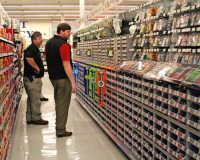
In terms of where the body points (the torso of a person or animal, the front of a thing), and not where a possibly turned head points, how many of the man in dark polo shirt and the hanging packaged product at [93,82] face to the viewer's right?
1

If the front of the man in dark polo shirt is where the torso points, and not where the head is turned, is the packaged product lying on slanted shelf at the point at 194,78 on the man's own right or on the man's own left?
on the man's own right

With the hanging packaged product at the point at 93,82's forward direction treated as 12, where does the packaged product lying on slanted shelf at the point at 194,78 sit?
the packaged product lying on slanted shelf at the point at 194,78 is roughly at 10 o'clock from the hanging packaged product at the point at 93,82.

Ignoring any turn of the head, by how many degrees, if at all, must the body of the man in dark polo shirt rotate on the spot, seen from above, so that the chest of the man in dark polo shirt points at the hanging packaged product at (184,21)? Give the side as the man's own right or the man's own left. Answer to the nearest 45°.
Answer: approximately 45° to the man's own right

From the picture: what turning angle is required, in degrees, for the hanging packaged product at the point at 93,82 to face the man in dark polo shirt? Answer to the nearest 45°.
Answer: approximately 45° to its right

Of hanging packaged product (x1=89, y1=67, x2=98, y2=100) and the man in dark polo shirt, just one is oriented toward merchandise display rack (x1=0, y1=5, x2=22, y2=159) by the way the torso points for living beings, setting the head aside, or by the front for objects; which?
the hanging packaged product

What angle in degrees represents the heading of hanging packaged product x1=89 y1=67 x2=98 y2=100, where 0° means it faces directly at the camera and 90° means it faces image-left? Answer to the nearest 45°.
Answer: approximately 45°

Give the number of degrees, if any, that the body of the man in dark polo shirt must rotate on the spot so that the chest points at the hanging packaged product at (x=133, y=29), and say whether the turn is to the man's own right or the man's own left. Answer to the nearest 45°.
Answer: approximately 45° to the man's own right

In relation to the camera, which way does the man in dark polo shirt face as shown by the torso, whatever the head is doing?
to the viewer's right

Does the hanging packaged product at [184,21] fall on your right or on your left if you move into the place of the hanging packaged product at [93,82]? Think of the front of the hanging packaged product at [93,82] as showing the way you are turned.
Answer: on your left
